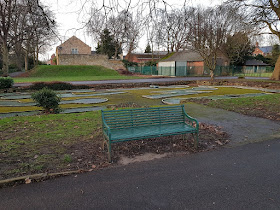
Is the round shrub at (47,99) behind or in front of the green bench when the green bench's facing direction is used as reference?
behind

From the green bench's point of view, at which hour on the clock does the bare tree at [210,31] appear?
The bare tree is roughly at 8 o'clock from the green bench.

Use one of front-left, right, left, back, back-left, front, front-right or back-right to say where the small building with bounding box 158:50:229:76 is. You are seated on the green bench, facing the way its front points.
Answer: back-left

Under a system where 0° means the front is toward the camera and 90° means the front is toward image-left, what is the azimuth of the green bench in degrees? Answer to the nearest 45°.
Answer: approximately 315°

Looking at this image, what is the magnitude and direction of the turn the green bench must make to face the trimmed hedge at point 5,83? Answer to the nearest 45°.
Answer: approximately 180°

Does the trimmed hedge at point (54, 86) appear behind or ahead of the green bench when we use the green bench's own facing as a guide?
behind
